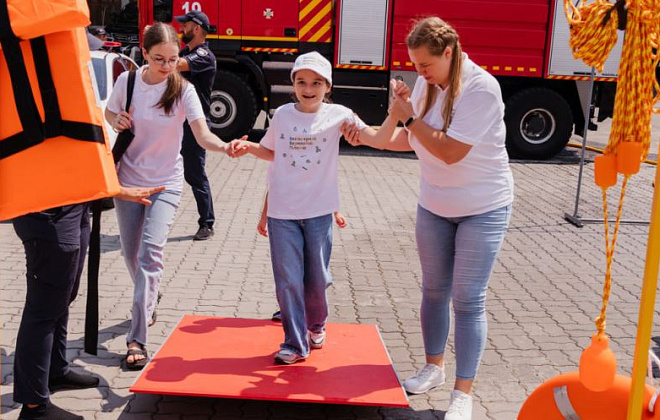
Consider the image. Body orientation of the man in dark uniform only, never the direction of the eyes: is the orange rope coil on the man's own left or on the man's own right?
on the man's own left

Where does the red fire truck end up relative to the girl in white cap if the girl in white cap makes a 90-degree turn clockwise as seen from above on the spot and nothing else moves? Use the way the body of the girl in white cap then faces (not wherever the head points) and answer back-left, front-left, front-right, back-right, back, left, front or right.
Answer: right

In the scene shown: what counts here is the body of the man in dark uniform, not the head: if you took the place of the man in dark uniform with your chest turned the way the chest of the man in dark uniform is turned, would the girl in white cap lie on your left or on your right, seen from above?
on your left

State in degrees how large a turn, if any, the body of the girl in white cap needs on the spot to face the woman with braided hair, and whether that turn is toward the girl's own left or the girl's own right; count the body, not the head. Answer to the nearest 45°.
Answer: approximately 90° to the girl's own left

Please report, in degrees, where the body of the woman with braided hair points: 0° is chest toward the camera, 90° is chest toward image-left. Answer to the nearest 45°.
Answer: approximately 45°

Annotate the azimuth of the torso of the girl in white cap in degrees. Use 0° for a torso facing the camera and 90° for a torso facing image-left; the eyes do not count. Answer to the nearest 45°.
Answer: approximately 0°
